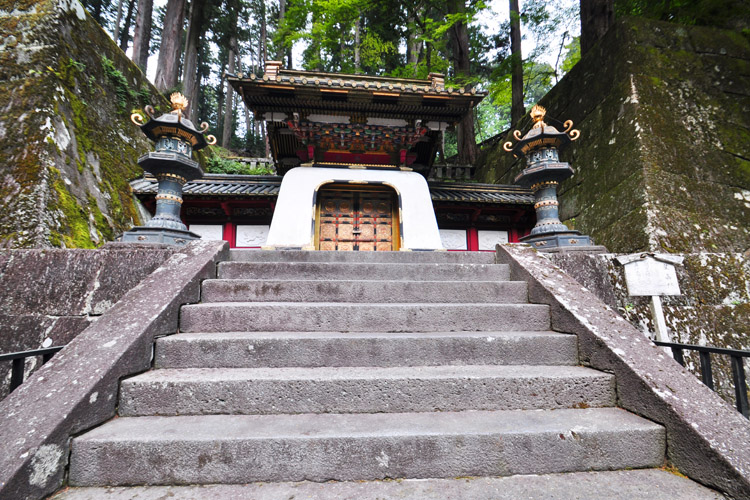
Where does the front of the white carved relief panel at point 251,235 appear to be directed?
toward the camera

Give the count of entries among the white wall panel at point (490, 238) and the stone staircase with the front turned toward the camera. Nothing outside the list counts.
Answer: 2

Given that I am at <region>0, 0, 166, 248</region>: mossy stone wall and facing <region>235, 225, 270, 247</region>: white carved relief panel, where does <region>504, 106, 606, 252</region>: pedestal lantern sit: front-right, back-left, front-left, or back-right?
front-right

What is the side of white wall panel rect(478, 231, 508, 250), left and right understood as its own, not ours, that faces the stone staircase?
front

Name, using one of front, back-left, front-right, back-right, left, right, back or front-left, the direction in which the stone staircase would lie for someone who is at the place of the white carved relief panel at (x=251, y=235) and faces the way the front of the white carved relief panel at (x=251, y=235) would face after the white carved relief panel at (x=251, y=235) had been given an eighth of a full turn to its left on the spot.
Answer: front-right

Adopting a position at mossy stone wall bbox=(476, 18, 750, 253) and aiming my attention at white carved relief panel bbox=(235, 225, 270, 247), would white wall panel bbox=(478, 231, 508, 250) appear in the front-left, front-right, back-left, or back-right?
front-right

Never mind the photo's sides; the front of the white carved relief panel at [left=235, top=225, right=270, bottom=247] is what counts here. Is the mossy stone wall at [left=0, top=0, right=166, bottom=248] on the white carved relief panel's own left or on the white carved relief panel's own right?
on the white carved relief panel's own right

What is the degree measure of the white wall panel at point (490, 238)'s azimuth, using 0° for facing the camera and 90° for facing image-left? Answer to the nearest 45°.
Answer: approximately 0°

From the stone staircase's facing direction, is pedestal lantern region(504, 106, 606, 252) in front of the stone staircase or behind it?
behind

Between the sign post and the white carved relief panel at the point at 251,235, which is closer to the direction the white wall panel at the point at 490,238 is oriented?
the sign post

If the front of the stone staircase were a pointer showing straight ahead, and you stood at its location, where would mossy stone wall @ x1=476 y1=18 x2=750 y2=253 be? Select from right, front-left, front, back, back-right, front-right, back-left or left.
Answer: back-left

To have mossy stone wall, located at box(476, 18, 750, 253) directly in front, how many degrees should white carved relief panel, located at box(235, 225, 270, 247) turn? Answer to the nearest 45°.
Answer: approximately 45° to its left

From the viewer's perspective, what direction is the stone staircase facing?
toward the camera

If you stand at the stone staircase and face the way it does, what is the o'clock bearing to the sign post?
The sign post is roughly at 8 o'clock from the stone staircase.
